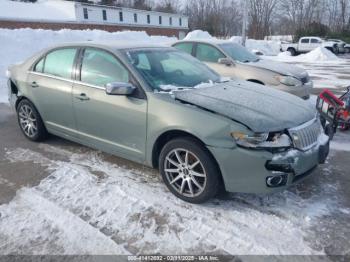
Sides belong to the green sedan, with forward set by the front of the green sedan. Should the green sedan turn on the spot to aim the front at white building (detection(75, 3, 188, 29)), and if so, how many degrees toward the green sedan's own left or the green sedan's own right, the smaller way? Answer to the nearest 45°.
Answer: approximately 135° to the green sedan's own left

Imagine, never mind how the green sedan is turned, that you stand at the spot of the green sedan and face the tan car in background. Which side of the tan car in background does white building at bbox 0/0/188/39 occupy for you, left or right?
left

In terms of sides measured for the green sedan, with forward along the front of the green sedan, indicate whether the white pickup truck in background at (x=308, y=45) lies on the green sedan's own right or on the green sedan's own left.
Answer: on the green sedan's own left

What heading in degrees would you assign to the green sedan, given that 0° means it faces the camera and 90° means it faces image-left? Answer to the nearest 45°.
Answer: approximately 315°

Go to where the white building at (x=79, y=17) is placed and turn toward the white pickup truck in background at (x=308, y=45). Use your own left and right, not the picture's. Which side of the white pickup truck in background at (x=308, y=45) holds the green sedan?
right

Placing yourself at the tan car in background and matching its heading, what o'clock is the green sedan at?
The green sedan is roughly at 2 o'clock from the tan car in background.

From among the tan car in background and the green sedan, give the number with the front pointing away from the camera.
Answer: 0

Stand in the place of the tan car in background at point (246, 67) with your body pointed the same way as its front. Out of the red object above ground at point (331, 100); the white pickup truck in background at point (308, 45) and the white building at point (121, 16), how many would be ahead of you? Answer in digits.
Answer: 1

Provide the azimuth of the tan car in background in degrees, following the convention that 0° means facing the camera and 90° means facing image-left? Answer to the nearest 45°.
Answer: approximately 315°

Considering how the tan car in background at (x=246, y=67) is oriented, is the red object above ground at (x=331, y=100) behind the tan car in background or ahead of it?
ahead

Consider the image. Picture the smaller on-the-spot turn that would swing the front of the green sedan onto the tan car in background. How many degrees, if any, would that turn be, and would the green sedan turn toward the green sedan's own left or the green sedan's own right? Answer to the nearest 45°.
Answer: approximately 90° to the green sedan's own left

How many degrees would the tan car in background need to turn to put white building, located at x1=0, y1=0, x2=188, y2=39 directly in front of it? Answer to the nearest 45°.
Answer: approximately 180°
